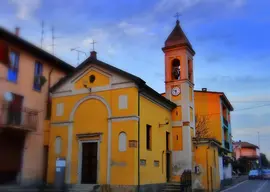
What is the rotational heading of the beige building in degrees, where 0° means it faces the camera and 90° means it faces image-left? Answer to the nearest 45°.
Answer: approximately 315°

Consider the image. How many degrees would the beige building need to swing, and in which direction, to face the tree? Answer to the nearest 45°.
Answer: approximately 90° to its left
